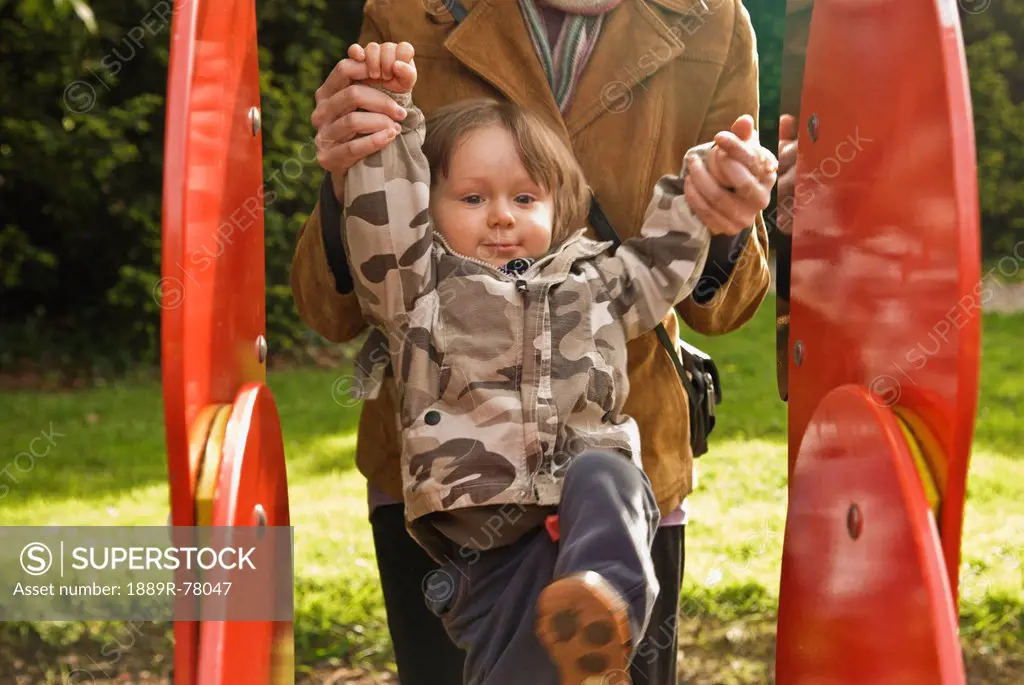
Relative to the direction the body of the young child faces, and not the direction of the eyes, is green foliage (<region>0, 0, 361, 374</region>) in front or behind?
behind

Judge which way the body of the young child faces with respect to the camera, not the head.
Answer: toward the camera
